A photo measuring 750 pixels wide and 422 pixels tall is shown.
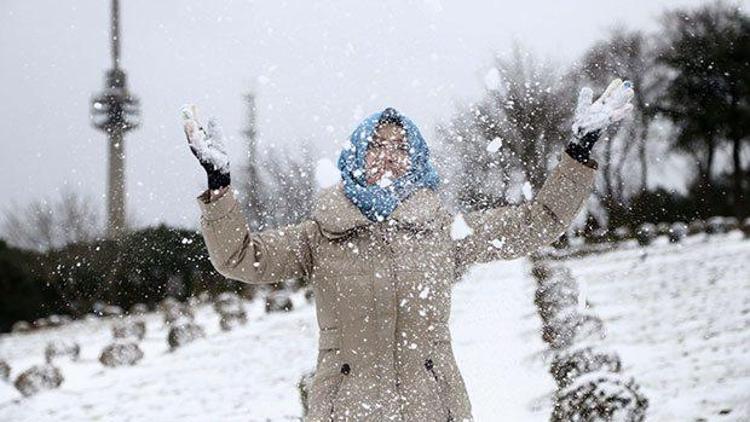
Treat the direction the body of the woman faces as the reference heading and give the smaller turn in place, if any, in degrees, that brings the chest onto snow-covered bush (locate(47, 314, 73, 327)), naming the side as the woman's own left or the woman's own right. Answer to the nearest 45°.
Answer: approximately 135° to the woman's own right

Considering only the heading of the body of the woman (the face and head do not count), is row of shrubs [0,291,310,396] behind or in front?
behind

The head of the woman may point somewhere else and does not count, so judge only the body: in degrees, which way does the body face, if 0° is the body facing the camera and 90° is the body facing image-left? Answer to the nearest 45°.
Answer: approximately 0°

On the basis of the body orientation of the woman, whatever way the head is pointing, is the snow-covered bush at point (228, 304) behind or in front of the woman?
behind

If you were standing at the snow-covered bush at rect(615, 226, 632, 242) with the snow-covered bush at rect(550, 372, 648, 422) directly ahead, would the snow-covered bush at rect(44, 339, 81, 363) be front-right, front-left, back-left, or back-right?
front-right

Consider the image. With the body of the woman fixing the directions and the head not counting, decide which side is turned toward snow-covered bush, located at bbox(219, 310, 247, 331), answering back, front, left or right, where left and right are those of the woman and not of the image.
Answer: back

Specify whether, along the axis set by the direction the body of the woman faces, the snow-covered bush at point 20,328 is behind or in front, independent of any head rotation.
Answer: behind

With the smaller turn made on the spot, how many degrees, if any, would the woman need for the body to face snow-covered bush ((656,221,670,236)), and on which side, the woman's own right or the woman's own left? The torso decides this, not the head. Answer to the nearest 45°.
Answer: approximately 180°

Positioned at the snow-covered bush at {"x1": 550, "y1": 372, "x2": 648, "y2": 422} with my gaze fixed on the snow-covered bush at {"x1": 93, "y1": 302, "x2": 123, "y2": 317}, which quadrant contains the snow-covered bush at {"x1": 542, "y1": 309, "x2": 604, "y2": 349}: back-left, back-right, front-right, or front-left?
front-right
